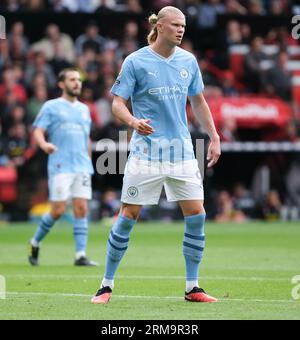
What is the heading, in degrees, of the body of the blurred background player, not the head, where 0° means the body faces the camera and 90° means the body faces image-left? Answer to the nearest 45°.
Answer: approximately 315°

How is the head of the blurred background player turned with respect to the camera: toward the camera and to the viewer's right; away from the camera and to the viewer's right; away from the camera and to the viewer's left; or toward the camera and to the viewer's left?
toward the camera and to the viewer's right

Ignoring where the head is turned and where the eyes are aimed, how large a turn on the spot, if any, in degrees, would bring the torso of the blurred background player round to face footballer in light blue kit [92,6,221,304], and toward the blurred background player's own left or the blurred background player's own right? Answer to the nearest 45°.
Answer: approximately 45° to the blurred background player's own right

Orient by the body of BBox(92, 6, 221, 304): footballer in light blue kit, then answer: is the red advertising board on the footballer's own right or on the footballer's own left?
on the footballer's own left

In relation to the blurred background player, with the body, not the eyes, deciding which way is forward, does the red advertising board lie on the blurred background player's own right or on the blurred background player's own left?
on the blurred background player's own left

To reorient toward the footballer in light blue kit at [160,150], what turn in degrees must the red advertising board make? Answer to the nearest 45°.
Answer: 0° — it already faces them

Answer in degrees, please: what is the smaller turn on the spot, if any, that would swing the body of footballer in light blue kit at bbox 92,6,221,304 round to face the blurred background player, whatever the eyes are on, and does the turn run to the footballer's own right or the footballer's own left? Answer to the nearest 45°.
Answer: approximately 135° to the footballer's own left

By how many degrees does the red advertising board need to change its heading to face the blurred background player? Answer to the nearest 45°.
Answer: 0° — it already faces them
